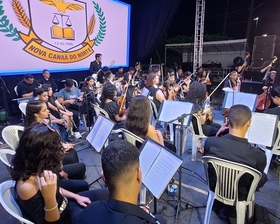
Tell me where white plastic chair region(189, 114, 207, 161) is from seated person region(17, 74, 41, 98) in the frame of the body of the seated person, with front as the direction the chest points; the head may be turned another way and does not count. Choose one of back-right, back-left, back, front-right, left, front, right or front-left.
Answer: front

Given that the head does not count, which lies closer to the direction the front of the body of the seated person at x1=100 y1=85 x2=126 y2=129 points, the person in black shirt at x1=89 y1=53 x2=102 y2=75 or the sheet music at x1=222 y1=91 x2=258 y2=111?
the sheet music

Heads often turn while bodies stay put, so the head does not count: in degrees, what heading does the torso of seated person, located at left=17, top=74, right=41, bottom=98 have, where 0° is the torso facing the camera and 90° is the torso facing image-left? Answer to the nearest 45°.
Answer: approximately 315°

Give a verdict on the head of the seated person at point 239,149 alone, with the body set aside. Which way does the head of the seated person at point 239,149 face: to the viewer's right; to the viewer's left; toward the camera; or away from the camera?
away from the camera

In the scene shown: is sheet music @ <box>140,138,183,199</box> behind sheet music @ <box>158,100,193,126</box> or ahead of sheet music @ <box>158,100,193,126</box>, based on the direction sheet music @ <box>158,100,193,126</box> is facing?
ahead

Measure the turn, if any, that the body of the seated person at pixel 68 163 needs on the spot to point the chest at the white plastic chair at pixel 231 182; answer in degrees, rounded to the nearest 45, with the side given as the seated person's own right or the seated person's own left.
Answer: approximately 45° to the seated person's own right

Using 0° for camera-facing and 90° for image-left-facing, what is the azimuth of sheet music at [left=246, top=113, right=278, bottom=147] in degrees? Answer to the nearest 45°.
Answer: approximately 0°

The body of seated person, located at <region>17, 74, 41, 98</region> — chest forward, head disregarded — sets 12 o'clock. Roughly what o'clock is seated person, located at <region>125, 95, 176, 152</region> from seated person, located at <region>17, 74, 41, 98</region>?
seated person, located at <region>125, 95, 176, 152</region> is roughly at 1 o'clock from seated person, located at <region>17, 74, 41, 98</region>.

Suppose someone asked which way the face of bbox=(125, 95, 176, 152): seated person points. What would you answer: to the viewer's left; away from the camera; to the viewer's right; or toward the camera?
away from the camera

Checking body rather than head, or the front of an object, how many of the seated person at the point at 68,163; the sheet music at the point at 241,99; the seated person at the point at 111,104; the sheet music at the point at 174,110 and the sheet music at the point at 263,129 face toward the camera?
3

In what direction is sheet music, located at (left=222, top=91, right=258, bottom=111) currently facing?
toward the camera
